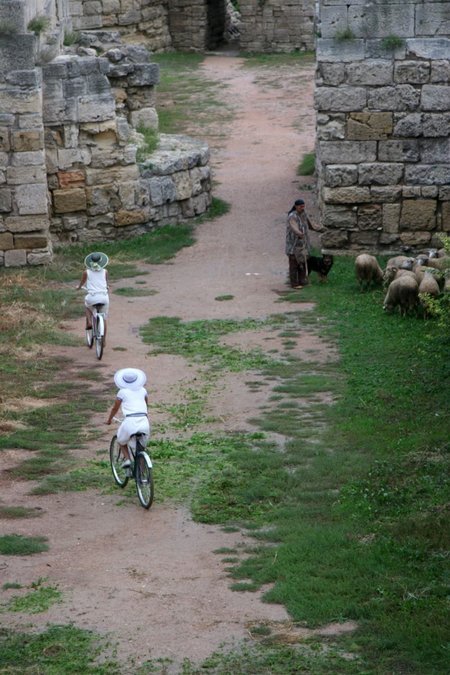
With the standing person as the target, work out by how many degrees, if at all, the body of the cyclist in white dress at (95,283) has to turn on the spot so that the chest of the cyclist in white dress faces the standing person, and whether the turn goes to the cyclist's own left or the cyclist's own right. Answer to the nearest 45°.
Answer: approximately 45° to the cyclist's own right

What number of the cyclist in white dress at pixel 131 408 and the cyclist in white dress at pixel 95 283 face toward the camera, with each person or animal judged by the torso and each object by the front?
0

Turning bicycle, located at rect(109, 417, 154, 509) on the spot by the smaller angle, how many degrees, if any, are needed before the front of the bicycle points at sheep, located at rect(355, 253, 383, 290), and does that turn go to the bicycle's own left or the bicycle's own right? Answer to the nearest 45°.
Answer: approximately 90° to the bicycle's own right

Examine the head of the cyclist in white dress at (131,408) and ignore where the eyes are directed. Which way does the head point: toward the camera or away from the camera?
away from the camera

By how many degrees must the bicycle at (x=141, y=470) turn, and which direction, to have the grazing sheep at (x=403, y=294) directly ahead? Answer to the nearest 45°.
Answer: approximately 90° to its right

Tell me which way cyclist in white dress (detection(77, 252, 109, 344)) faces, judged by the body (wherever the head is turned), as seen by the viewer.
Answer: away from the camera

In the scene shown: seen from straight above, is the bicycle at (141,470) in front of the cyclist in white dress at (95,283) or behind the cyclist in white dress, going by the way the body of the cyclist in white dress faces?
behind

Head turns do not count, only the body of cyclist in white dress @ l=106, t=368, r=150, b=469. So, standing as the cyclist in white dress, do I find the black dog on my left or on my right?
on my right

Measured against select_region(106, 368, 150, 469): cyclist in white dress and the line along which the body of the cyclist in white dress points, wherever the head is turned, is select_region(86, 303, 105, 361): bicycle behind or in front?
in front

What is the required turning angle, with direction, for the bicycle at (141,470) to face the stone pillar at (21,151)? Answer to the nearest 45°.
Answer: approximately 45° to its right

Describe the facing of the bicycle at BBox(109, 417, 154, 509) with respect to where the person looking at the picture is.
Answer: facing away from the viewer and to the left of the viewer

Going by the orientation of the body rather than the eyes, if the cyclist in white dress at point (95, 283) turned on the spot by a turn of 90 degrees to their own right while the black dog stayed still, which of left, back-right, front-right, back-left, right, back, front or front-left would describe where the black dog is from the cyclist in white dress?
front-left

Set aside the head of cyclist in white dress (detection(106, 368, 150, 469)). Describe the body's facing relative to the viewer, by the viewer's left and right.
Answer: facing away from the viewer and to the left of the viewer

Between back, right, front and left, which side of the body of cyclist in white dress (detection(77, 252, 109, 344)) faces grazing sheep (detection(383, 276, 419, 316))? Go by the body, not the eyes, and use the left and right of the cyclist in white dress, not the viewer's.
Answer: right

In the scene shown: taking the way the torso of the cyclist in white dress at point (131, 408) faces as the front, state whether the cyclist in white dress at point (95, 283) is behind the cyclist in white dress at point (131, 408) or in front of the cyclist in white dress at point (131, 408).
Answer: in front

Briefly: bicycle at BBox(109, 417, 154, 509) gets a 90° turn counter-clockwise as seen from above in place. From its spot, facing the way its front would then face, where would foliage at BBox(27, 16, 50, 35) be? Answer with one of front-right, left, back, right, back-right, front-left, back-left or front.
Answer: back-right

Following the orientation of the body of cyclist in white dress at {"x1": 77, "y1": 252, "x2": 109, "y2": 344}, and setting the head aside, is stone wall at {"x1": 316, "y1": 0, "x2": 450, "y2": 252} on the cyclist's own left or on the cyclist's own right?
on the cyclist's own right
